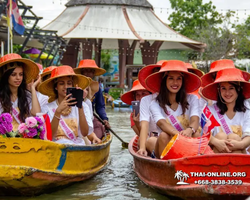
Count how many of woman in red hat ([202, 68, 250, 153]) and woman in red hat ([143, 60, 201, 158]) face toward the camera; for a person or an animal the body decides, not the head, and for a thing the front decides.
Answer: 2

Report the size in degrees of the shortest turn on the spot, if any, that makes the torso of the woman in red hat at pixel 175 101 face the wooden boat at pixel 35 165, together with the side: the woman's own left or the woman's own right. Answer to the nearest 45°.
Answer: approximately 45° to the woman's own right

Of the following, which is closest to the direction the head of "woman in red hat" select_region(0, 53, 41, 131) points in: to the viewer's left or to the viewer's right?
to the viewer's right

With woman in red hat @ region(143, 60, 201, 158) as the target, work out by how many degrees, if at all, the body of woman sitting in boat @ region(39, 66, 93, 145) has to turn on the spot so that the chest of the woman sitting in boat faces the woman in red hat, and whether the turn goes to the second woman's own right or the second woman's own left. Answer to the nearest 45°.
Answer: approximately 90° to the second woman's own left

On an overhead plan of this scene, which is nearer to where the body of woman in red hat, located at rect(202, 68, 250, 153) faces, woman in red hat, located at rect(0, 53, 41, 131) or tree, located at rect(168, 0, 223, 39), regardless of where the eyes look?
the woman in red hat

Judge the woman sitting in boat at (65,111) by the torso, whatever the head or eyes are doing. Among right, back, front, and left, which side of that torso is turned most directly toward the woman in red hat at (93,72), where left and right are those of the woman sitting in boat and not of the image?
back

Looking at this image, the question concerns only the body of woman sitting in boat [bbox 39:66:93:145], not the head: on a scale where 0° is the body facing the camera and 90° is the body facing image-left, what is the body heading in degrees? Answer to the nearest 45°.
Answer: approximately 0°

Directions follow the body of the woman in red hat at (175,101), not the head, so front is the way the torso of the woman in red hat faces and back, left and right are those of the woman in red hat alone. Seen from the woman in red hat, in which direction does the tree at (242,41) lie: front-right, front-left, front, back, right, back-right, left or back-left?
back

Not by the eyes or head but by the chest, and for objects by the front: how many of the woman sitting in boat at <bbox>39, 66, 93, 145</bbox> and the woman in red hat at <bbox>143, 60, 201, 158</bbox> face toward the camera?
2

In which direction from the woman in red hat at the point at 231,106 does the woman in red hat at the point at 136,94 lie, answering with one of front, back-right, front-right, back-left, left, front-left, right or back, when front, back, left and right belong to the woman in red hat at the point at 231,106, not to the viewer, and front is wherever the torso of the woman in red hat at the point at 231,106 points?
back-right

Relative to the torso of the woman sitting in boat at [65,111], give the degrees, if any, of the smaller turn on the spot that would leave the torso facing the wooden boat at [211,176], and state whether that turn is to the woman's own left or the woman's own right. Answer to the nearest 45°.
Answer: approximately 45° to the woman's own left
